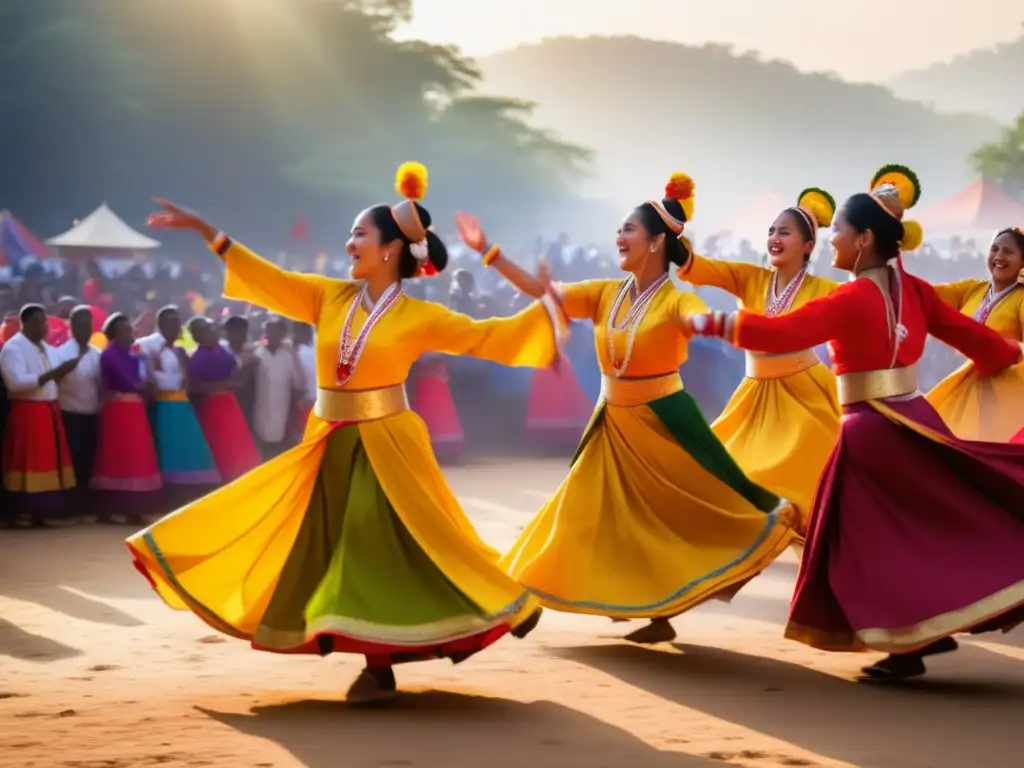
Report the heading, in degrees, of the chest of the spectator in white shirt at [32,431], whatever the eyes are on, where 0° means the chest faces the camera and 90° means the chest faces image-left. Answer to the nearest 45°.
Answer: approximately 315°

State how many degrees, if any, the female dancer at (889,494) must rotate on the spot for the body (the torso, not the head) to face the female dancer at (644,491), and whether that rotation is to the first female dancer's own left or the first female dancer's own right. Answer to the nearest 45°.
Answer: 0° — they already face them

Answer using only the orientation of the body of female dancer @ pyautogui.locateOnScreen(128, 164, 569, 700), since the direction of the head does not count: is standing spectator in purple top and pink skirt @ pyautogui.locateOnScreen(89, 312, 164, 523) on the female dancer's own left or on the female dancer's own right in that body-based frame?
on the female dancer's own right

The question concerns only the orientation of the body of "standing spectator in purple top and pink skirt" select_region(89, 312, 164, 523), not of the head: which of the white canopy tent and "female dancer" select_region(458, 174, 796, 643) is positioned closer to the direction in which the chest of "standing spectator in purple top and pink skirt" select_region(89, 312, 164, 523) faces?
the female dancer

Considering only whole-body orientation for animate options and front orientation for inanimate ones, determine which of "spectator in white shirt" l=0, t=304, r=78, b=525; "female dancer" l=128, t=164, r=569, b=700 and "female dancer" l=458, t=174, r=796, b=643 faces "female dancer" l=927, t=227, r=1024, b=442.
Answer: the spectator in white shirt

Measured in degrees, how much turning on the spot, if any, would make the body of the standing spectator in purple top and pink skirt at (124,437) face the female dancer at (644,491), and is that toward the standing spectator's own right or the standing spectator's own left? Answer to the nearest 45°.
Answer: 0° — they already face them

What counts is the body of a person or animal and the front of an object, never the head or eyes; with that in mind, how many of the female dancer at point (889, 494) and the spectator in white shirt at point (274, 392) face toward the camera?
1
